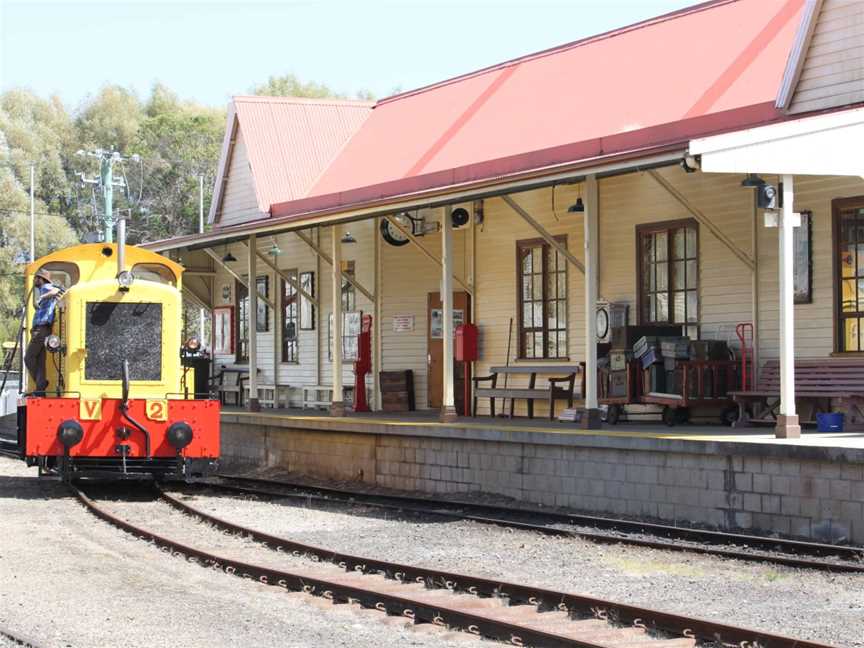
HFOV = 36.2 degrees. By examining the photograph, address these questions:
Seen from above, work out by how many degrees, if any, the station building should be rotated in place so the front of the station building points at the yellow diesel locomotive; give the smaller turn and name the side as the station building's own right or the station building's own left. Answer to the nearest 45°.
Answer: approximately 45° to the station building's own right

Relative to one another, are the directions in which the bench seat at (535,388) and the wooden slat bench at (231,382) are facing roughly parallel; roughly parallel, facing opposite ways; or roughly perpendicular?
roughly parallel

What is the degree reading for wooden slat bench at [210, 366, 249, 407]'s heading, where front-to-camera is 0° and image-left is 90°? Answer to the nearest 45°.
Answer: approximately 45°

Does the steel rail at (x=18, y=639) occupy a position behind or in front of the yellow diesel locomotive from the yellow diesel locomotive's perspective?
in front

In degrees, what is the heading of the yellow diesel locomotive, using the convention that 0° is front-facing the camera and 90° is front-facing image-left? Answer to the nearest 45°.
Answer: approximately 0°

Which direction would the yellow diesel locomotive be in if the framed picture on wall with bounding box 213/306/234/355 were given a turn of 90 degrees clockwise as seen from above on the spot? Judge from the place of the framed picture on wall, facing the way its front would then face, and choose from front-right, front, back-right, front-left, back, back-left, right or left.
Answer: back-left

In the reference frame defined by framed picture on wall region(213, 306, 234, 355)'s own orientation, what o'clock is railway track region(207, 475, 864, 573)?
The railway track is roughly at 10 o'clock from the framed picture on wall.

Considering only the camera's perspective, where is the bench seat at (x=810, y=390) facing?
facing the viewer and to the left of the viewer

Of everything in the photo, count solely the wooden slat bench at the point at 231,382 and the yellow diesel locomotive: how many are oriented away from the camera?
0

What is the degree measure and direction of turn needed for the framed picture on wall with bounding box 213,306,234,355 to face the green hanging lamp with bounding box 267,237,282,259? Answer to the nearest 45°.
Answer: approximately 45° to its left

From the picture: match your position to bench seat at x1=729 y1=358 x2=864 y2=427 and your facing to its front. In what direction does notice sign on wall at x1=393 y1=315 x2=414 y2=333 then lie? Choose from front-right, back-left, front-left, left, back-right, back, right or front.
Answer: right

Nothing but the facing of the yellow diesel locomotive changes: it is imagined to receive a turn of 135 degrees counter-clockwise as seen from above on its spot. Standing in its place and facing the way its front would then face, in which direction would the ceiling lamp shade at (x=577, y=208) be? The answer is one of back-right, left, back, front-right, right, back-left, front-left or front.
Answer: front-right

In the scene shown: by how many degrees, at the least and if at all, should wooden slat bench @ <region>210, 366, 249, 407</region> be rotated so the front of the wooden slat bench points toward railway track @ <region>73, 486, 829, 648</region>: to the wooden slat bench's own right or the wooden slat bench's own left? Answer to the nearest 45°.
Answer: approximately 45° to the wooden slat bench's own left

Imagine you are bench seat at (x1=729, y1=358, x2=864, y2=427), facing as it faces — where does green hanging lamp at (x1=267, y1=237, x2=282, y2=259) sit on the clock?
The green hanging lamp is roughly at 3 o'clock from the bench seat.

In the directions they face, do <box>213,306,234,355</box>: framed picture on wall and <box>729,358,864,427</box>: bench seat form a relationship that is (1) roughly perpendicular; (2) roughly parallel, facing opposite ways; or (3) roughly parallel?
roughly parallel
